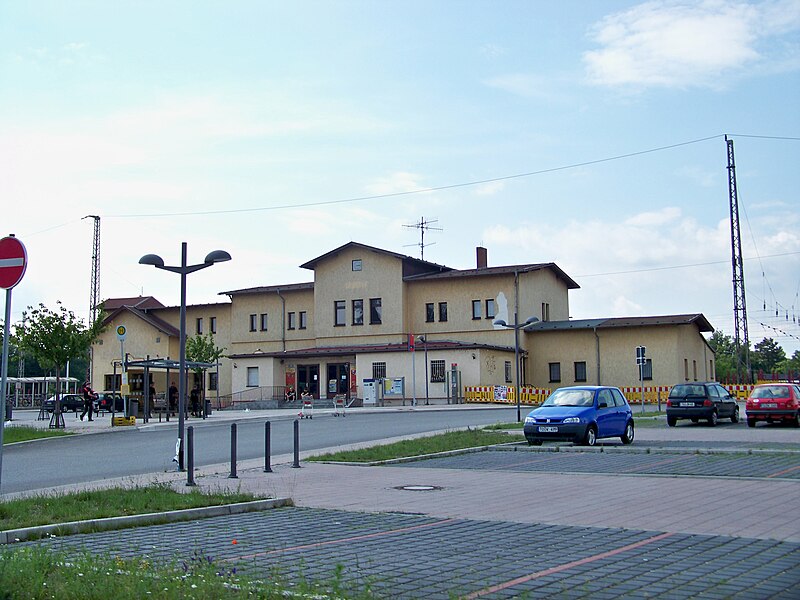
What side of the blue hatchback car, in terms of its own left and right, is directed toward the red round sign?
front

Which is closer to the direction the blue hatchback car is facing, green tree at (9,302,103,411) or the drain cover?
the drain cover

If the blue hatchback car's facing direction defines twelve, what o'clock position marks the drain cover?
The drain cover is roughly at 11 o'clock from the blue hatchback car.

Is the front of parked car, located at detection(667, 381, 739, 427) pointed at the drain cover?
no

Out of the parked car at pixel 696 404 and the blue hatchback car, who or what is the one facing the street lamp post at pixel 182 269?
the blue hatchback car

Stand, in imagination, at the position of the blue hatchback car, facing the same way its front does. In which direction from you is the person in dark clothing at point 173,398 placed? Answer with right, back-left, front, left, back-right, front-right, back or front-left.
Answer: right

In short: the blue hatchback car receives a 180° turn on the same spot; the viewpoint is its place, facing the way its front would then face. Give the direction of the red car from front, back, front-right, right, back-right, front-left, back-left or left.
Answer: front

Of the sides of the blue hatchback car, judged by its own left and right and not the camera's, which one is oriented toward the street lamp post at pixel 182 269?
front

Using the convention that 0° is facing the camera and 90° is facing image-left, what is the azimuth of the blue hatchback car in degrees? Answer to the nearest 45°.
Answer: approximately 45°

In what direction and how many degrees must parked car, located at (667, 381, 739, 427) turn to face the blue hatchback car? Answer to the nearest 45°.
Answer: approximately 135° to its right
